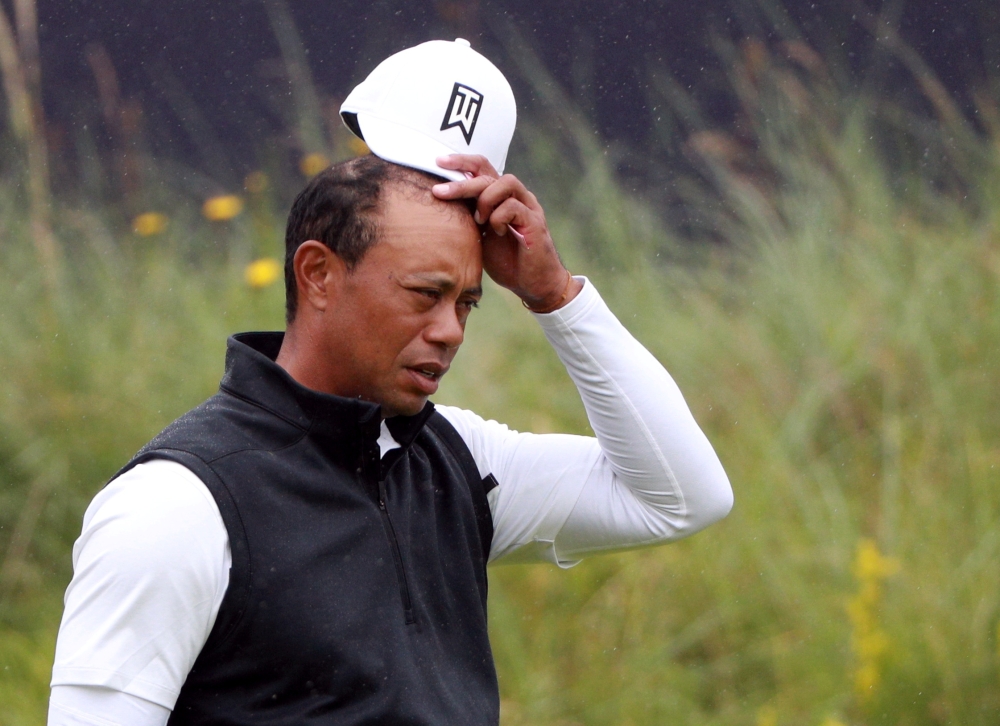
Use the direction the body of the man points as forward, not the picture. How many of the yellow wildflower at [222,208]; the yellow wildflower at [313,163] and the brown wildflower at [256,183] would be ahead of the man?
0

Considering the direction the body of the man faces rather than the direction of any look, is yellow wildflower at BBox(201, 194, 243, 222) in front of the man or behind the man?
behind

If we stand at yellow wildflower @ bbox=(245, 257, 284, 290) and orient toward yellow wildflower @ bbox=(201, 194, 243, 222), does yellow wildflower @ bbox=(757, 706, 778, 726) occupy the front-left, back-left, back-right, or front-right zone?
back-right

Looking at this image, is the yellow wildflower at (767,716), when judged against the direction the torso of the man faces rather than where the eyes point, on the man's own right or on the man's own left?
on the man's own left

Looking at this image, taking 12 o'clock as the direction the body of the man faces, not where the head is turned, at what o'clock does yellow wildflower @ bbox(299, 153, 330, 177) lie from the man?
The yellow wildflower is roughly at 7 o'clock from the man.

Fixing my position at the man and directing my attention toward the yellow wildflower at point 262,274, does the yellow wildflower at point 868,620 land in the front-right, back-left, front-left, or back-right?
front-right
